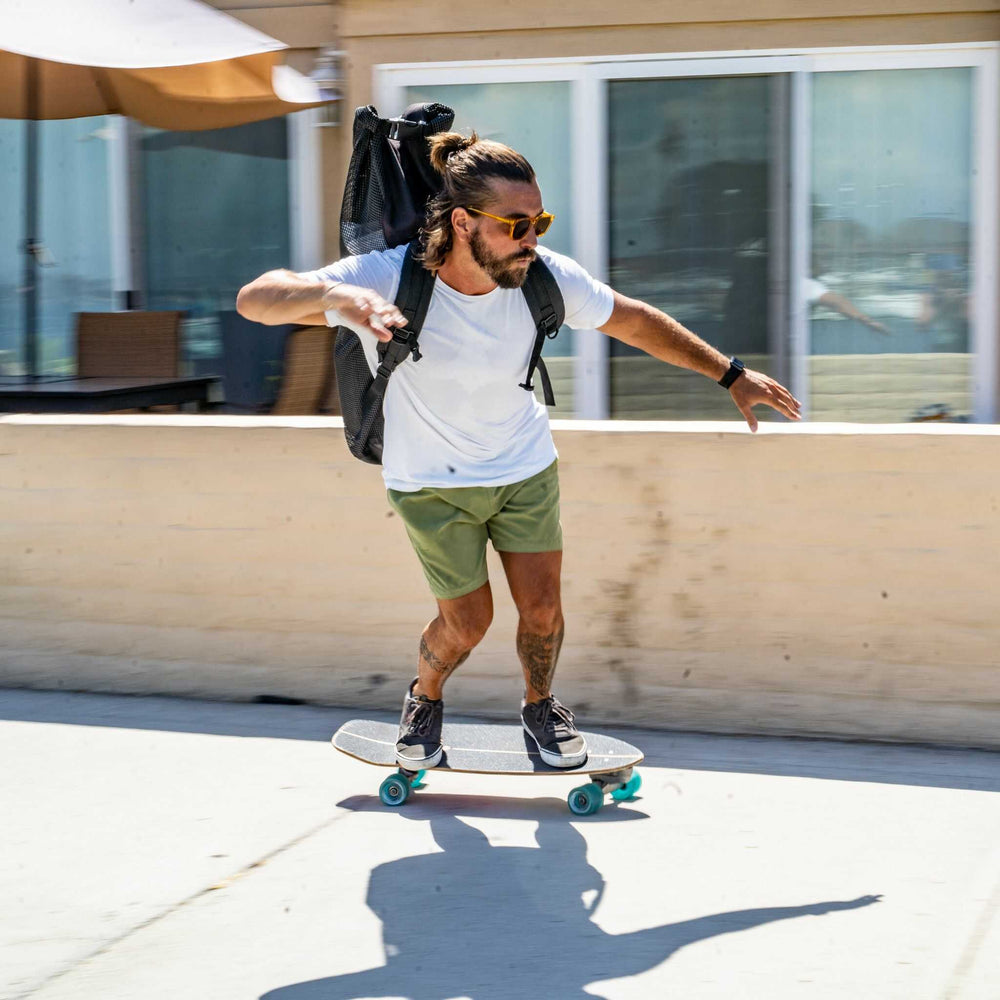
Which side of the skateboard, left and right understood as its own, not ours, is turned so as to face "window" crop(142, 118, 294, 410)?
left

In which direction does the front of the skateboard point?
to the viewer's right

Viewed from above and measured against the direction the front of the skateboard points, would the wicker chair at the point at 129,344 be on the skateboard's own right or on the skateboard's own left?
on the skateboard's own left

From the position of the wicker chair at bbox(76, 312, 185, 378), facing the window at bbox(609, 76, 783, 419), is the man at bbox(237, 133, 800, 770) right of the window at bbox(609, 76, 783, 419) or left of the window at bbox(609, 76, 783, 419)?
right

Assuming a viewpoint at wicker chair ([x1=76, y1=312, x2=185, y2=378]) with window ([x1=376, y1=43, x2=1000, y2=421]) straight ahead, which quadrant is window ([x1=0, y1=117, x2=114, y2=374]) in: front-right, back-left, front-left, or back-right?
back-left

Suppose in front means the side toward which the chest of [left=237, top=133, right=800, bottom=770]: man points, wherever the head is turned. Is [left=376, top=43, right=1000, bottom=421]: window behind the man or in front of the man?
behind

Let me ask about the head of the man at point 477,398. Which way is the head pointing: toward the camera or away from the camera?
toward the camera

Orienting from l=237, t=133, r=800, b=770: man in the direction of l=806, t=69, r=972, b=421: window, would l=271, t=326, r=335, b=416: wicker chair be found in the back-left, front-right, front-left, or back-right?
front-left

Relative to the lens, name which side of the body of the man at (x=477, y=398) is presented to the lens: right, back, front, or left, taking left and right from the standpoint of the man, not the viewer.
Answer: front
